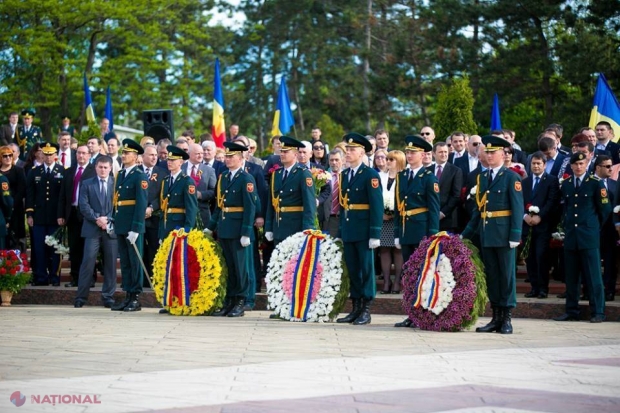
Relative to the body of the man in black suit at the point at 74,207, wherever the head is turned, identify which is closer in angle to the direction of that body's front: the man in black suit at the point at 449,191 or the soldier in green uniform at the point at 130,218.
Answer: the soldier in green uniform

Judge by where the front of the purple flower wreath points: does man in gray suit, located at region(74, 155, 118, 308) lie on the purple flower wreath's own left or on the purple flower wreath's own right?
on the purple flower wreath's own right

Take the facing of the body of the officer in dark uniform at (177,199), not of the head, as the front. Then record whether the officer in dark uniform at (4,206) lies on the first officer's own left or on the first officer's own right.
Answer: on the first officer's own right

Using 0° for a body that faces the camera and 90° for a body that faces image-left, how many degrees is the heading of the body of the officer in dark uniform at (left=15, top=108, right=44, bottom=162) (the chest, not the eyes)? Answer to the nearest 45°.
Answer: approximately 0°

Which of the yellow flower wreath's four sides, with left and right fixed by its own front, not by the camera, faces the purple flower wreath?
left

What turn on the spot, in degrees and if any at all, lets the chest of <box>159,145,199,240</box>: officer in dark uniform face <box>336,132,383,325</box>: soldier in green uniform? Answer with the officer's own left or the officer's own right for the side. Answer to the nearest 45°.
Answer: approximately 90° to the officer's own left

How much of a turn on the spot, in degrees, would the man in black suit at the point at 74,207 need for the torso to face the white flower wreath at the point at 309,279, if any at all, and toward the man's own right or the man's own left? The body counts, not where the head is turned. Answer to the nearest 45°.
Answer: approximately 45° to the man's own left

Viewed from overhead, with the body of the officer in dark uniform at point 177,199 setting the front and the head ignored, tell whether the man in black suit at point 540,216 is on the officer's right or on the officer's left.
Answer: on the officer's left

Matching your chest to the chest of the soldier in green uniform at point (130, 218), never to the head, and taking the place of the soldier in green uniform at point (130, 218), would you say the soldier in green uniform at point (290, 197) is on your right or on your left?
on your left

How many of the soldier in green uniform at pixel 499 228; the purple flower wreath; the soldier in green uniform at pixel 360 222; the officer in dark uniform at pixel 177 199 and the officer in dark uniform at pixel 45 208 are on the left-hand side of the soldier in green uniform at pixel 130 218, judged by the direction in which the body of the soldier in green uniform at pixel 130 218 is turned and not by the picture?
4
